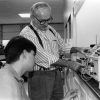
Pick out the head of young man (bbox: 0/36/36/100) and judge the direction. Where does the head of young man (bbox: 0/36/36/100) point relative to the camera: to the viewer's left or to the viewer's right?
to the viewer's right

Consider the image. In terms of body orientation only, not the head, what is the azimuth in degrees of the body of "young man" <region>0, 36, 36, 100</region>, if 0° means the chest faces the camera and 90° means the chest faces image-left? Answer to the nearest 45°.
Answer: approximately 270°
